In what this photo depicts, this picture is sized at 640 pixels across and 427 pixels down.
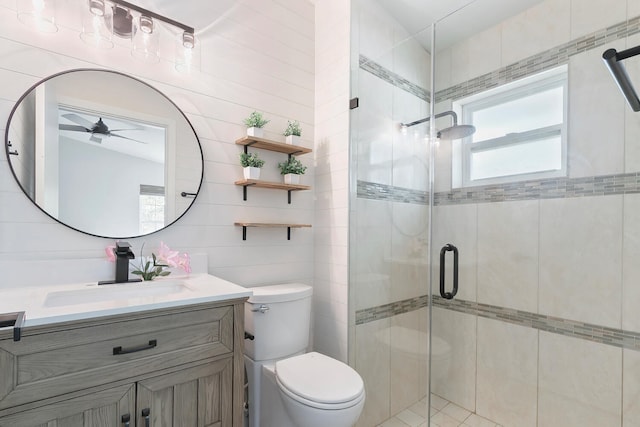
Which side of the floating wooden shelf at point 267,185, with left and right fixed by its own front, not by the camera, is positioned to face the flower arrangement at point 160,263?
right

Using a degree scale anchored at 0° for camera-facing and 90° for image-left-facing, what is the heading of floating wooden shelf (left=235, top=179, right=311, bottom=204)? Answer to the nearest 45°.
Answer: approximately 315°

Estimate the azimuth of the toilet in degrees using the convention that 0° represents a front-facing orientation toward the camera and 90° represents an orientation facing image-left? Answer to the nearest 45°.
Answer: approximately 315°

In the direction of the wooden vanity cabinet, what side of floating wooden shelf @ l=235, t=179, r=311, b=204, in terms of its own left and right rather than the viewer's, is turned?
right

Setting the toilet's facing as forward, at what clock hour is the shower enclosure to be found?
The shower enclosure is roughly at 10 o'clock from the toilet.
